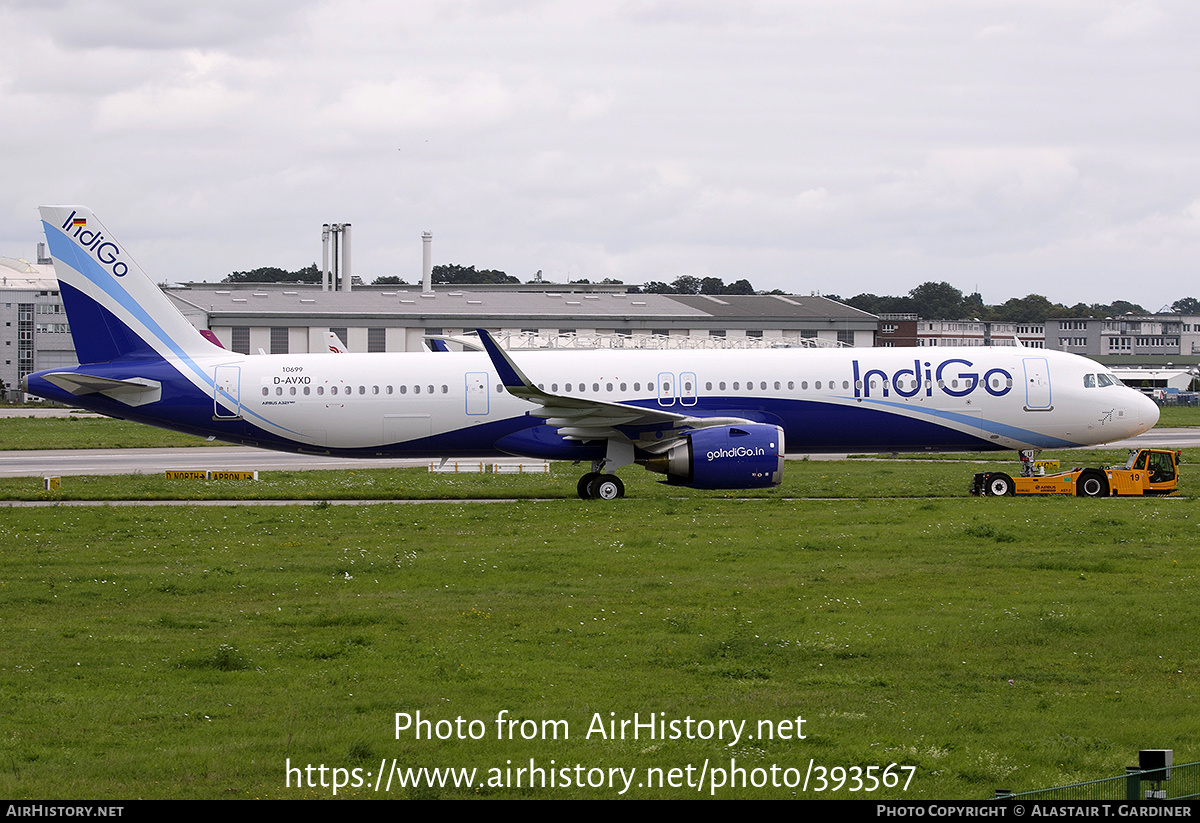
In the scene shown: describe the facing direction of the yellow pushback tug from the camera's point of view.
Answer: facing to the right of the viewer

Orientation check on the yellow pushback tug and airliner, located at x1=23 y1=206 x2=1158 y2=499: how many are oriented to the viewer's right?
2

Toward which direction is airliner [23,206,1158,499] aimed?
to the viewer's right
